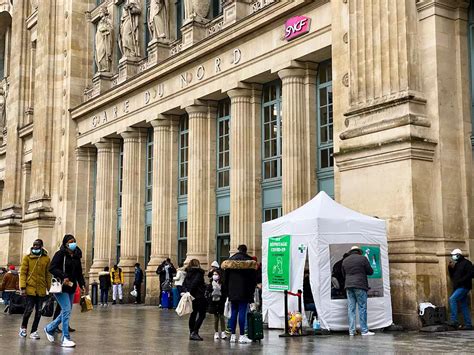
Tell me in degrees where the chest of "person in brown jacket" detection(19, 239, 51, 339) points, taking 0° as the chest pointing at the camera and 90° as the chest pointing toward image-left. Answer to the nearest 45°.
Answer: approximately 0°

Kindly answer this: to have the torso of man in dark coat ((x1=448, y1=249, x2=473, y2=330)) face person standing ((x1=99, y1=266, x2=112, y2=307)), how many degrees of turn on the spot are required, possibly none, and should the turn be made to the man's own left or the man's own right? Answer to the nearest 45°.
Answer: approximately 90° to the man's own right

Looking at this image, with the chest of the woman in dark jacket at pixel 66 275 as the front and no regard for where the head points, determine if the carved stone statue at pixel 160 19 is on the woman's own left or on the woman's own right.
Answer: on the woman's own left

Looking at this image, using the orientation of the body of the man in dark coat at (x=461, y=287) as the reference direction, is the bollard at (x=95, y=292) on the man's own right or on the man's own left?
on the man's own right

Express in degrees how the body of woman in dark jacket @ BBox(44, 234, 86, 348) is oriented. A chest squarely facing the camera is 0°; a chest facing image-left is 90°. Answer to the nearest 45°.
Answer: approximately 315°

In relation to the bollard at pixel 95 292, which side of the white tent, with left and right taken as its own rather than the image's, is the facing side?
right
